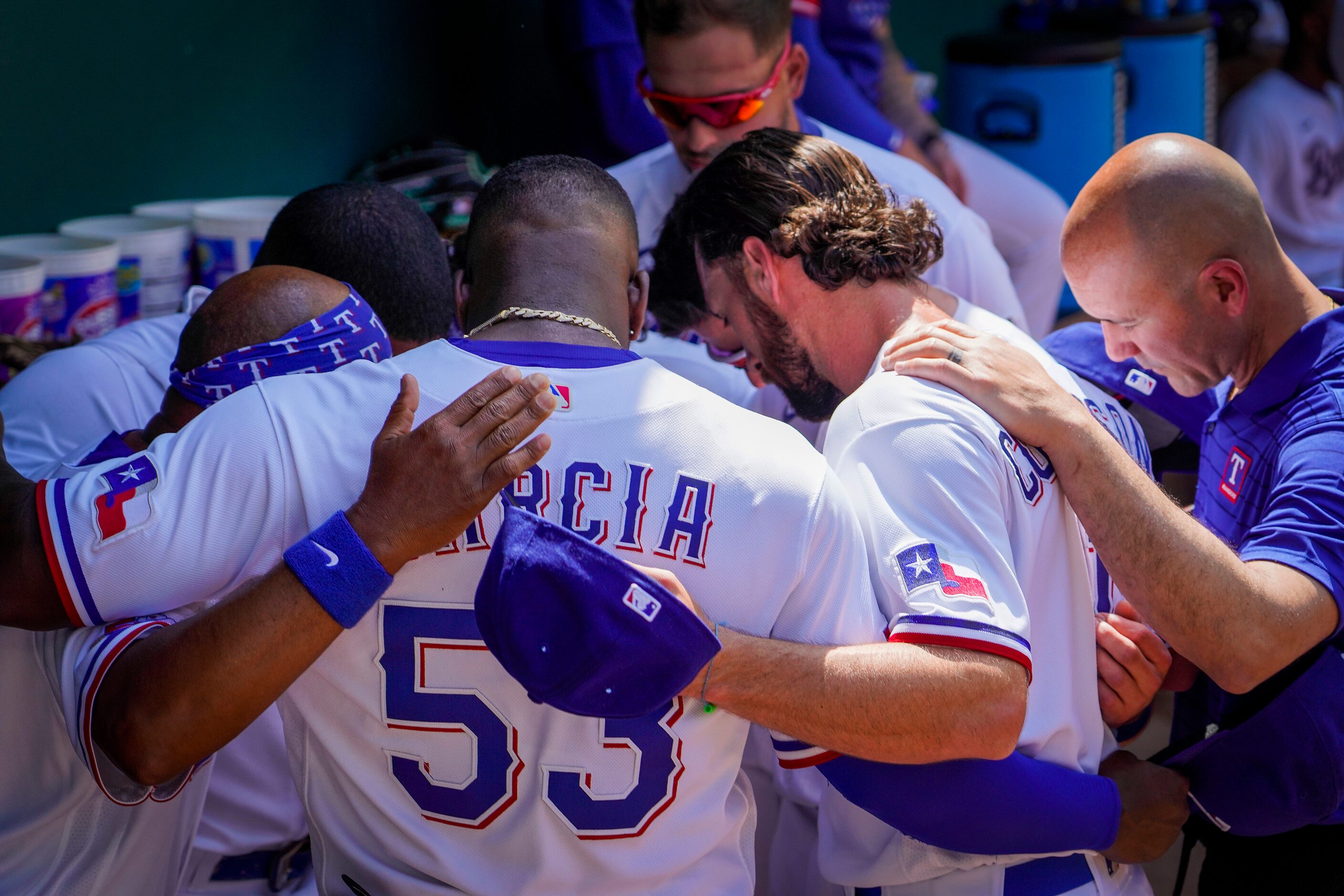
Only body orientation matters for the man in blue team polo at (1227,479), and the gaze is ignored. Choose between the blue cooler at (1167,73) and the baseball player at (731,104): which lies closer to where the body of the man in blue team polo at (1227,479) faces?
the baseball player

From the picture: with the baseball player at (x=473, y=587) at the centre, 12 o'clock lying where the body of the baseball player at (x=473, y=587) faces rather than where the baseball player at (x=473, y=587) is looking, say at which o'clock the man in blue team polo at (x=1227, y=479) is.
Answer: the man in blue team polo at (x=1227, y=479) is roughly at 3 o'clock from the baseball player at (x=473, y=587).

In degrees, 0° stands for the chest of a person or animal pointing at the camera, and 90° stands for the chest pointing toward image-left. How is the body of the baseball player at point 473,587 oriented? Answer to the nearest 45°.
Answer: approximately 180°

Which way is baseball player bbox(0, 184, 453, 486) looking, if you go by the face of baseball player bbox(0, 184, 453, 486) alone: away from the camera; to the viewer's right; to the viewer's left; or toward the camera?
away from the camera

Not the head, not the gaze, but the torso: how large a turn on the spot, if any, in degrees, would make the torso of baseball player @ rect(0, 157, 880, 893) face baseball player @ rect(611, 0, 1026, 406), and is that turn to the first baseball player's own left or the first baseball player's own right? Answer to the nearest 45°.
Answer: approximately 45° to the first baseball player's own right

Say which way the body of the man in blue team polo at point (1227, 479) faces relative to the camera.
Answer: to the viewer's left

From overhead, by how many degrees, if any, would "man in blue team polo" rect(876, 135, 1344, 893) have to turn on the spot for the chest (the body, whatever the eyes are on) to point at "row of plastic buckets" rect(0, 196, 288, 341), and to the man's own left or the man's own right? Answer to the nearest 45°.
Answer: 0° — they already face it

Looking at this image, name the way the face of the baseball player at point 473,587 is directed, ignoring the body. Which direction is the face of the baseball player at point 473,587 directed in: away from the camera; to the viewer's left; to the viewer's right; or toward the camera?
away from the camera

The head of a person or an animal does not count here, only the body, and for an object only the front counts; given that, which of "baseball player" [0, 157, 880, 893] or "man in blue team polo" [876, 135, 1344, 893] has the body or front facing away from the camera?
"baseball player" [0, 157, 880, 893]

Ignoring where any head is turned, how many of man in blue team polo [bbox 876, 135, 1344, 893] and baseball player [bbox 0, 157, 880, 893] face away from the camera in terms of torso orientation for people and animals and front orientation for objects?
1

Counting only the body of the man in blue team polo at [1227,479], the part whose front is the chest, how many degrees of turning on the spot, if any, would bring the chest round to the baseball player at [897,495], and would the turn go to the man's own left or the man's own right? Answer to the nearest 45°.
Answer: approximately 45° to the man's own left

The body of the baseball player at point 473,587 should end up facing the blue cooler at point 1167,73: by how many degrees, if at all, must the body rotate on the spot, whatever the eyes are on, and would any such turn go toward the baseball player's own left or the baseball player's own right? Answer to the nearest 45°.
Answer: approximately 45° to the baseball player's own right
